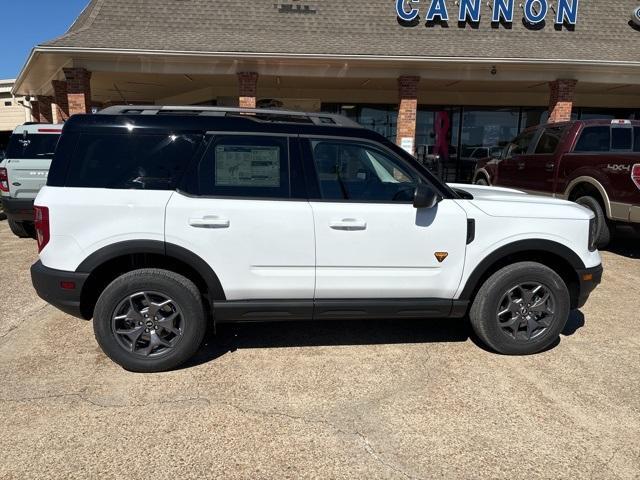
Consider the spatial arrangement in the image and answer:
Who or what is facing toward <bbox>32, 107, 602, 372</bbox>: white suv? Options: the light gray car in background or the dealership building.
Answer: the dealership building

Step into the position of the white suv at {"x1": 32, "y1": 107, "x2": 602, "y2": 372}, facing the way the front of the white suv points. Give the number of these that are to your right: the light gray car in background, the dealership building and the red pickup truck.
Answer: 0

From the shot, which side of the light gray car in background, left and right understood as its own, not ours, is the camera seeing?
back

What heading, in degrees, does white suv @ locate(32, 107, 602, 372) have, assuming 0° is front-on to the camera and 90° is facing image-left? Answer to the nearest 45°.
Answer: approximately 270°

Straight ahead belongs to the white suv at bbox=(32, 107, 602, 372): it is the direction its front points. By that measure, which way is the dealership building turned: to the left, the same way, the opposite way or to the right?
to the right

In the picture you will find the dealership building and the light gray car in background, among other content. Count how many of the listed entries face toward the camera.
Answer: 1

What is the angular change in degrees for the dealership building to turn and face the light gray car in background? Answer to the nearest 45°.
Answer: approximately 45° to its right

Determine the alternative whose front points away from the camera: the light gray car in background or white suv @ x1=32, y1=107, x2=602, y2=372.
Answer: the light gray car in background

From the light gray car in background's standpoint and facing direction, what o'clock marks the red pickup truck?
The red pickup truck is roughly at 4 o'clock from the light gray car in background.

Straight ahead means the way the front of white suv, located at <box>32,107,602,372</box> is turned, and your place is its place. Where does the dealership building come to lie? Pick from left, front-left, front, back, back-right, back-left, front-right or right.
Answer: left

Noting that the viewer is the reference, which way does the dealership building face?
facing the viewer

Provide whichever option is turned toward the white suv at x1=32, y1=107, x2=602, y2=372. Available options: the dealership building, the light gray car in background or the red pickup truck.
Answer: the dealership building

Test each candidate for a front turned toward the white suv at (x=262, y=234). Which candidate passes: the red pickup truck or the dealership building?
the dealership building

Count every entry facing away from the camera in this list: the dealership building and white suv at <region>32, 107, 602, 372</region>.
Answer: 0

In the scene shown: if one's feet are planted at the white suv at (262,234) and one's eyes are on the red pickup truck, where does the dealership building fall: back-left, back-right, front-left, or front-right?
front-left

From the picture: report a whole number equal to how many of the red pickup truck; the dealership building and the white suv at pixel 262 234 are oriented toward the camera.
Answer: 1

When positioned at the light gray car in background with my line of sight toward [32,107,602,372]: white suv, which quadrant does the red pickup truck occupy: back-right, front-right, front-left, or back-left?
front-left
